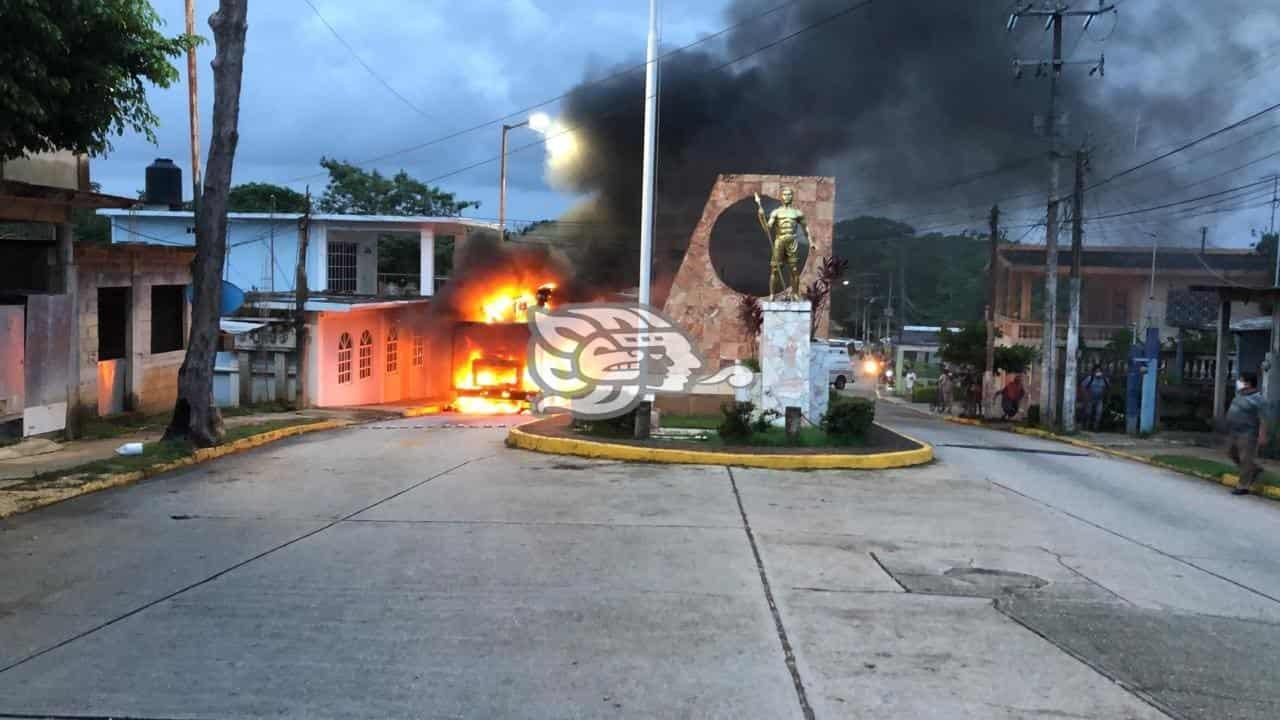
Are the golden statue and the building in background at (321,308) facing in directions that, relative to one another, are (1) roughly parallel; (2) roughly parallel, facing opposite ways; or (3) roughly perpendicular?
roughly perpendicular

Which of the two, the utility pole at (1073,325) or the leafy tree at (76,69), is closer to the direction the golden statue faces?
the leafy tree

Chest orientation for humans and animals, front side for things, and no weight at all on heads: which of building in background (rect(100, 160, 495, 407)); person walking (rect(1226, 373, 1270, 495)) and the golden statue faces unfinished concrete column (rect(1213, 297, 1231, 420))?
the building in background

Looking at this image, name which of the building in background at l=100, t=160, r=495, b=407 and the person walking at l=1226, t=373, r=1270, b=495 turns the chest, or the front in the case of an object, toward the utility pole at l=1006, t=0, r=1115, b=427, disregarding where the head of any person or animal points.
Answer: the building in background

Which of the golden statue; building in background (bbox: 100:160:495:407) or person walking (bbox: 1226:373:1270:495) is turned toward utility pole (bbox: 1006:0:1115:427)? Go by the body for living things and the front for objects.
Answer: the building in background

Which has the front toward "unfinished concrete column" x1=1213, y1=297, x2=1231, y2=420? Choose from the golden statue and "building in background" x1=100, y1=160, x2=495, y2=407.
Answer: the building in background

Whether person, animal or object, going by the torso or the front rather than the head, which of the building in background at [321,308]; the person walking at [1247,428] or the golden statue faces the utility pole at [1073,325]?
the building in background

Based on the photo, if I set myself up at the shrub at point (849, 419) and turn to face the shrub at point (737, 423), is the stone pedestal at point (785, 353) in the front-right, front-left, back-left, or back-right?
front-right

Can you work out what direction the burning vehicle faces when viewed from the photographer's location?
facing the viewer

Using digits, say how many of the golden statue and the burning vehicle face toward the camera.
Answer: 2

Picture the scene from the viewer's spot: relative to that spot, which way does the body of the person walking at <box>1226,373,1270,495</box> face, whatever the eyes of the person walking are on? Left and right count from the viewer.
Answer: facing the viewer and to the left of the viewer

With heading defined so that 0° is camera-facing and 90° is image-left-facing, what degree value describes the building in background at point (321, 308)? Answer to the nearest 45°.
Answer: approximately 315°
